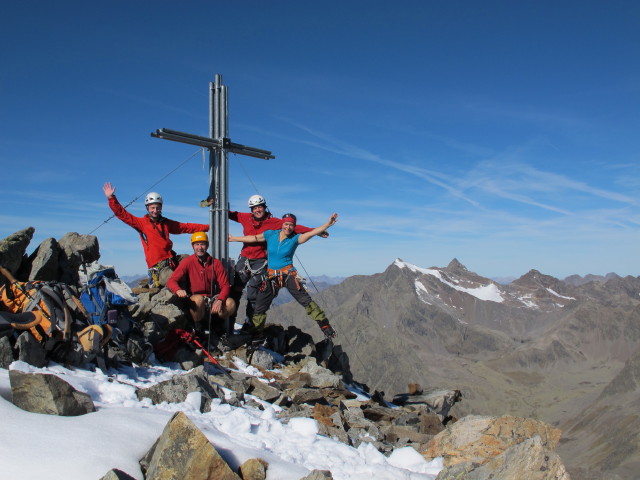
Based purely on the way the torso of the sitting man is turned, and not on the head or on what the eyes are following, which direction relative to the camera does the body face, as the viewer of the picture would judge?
toward the camera

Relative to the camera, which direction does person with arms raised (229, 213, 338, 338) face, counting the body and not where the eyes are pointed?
toward the camera

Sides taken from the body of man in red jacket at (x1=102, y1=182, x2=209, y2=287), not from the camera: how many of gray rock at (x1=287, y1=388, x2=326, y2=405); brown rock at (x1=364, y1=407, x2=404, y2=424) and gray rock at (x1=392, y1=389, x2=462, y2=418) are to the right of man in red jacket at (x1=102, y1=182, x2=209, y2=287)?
0

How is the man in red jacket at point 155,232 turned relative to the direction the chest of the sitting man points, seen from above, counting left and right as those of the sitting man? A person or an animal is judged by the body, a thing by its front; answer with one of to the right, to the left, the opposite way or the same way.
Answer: the same way

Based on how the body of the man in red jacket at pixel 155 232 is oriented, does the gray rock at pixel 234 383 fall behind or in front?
in front

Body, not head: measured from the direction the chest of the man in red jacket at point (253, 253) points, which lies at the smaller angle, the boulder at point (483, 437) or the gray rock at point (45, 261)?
the boulder

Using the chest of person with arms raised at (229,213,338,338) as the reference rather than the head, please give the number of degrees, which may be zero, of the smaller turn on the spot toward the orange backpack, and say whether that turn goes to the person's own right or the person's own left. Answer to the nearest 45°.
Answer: approximately 45° to the person's own right

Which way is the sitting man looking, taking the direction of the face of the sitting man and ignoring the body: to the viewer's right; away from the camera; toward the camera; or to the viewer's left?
toward the camera

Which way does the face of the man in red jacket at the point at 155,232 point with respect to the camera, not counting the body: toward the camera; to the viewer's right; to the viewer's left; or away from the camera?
toward the camera

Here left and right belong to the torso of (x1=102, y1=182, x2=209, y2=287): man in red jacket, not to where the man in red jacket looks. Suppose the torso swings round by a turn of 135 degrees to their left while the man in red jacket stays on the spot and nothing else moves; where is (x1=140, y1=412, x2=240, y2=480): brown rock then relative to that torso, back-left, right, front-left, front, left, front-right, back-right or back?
back-right

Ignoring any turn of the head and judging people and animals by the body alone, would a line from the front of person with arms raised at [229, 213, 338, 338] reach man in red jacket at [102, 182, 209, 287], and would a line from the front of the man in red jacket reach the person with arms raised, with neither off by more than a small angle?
no

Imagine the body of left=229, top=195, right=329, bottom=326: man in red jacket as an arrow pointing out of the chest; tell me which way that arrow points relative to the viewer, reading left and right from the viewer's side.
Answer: facing the viewer

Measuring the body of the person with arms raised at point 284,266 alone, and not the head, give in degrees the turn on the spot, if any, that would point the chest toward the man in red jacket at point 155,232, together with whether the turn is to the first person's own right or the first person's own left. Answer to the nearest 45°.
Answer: approximately 90° to the first person's own right

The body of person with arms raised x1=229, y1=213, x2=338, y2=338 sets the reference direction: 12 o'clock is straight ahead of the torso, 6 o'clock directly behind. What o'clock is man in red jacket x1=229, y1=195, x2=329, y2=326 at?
The man in red jacket is roughly at 5 o'clock from the person with arms raised.

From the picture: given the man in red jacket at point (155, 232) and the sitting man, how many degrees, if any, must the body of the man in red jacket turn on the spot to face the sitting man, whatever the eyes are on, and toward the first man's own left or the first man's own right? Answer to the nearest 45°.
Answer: approximately 45° to the first man's own left

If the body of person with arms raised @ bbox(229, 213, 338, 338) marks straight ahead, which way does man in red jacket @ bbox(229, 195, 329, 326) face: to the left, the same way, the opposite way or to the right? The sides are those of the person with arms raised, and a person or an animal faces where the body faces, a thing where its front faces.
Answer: the same way

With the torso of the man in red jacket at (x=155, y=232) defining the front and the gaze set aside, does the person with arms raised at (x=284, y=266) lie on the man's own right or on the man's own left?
on the man's own left
